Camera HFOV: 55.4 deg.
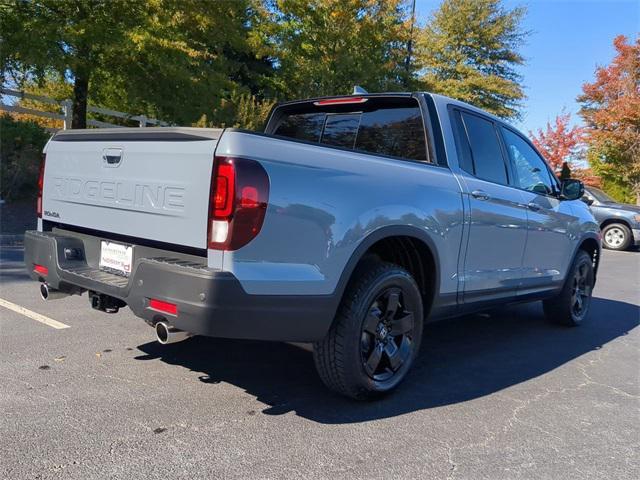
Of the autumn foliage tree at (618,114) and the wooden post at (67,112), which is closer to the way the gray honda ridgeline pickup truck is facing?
the autumn foliage tree

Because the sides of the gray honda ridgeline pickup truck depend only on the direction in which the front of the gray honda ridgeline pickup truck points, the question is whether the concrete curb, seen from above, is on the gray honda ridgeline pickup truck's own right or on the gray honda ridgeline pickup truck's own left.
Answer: on the gray honda ridgeline pickup truck's own left

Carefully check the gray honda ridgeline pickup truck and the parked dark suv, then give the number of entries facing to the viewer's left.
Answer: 0

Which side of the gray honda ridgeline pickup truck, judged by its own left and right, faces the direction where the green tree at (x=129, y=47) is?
left

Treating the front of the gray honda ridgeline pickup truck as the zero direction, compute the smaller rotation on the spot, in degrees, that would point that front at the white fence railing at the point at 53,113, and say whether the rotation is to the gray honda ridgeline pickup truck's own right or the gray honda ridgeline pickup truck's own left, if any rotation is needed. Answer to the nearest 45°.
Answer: approximately 90° to the gray honda ridgeline pickup truck's own left

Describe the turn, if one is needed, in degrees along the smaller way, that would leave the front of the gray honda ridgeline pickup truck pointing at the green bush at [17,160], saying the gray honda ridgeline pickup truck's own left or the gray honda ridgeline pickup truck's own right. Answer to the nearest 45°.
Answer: approximately 90° to the gray honda ridgeline pickup truck's own left

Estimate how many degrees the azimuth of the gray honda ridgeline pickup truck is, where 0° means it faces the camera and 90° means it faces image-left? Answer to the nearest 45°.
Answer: approximately 225°

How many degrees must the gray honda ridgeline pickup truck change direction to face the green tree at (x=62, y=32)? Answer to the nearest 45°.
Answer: approximately 90° to its left

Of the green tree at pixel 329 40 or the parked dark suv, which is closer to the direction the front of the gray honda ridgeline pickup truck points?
the parked dark suv
